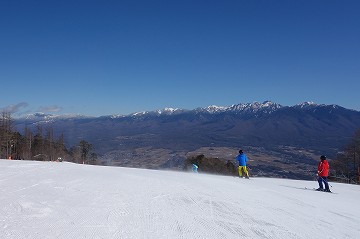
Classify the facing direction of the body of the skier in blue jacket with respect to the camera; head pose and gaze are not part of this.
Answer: away from the camera

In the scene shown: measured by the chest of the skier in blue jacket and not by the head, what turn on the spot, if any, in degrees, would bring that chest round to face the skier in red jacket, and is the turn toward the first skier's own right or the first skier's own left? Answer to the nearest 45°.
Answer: approximately 135° to the first skier's own right
